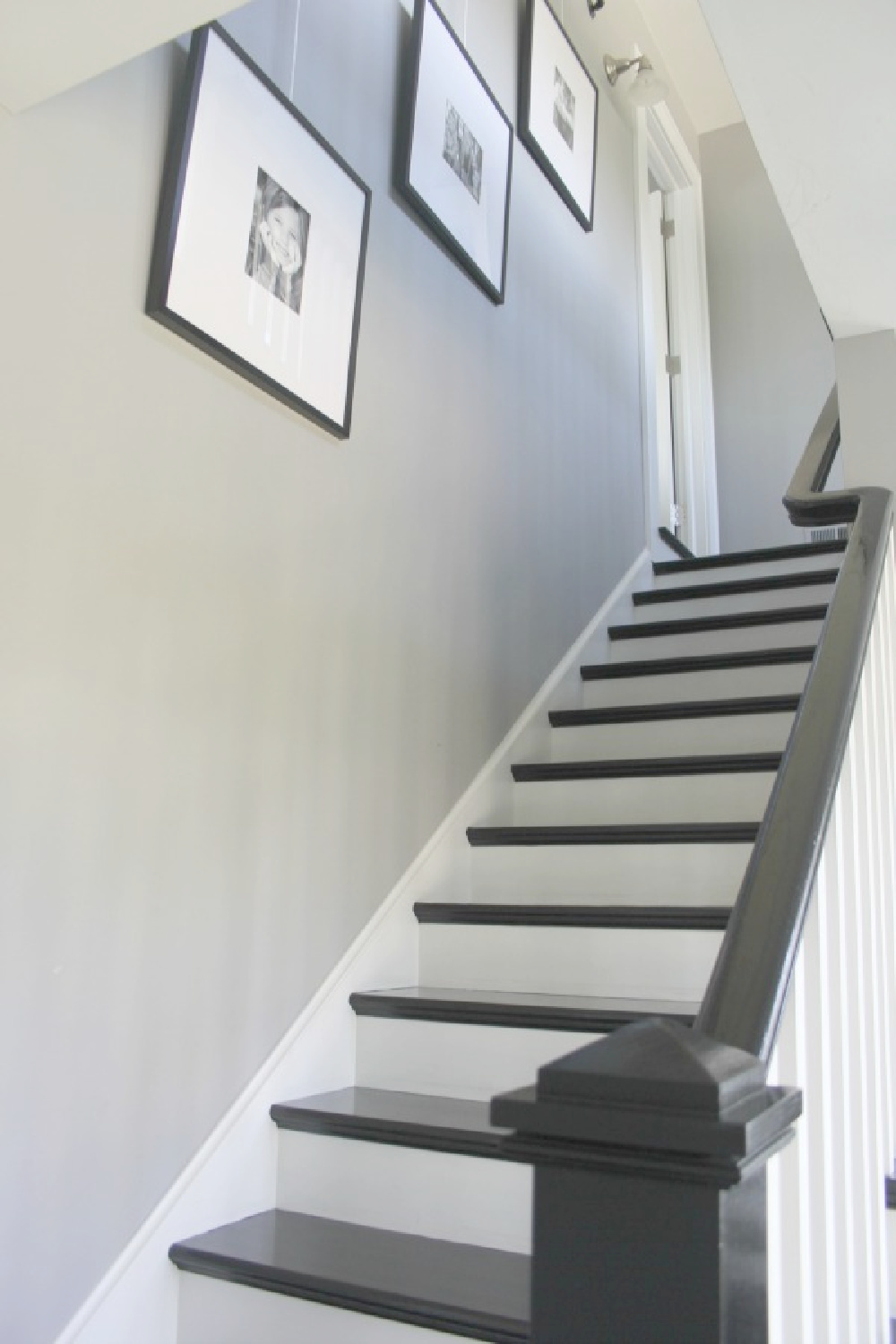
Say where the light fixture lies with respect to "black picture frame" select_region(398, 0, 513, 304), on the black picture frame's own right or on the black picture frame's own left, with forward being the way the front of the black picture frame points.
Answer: on the black picture frame's own left

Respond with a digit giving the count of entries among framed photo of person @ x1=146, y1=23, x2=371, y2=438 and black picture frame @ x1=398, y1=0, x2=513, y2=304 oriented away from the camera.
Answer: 0

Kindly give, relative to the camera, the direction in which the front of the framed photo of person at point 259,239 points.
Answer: facing the viewer and to the right of the viewer

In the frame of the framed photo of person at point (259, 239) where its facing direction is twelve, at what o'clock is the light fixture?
The light fixture is roughly at 9 o'clock from the framed photo of person.

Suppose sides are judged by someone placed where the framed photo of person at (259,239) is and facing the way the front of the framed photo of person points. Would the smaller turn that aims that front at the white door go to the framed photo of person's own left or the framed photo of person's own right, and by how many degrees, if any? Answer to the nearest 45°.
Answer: approximately 90° to the framed photo of person's own left

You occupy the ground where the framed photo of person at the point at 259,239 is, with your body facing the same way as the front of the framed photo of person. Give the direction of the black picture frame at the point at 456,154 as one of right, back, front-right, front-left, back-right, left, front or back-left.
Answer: left
